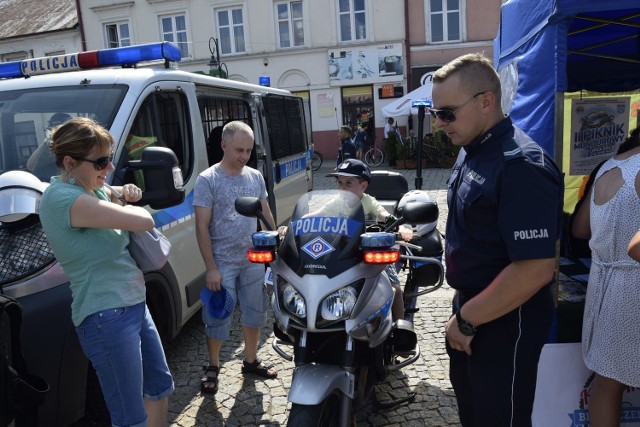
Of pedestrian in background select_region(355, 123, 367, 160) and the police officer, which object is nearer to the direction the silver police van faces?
the police officer

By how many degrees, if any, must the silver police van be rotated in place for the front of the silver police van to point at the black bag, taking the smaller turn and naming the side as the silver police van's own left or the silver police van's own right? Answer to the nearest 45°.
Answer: approximately 45° to the silver police van's own left

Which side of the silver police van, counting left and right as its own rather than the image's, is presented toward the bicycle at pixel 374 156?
back

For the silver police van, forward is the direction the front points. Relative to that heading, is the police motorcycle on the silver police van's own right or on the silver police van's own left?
on the silver police van's own left

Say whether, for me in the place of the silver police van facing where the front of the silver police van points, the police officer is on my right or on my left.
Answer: on my left

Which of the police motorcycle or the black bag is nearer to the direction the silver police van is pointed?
the black bag

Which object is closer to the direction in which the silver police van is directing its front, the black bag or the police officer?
the black bag

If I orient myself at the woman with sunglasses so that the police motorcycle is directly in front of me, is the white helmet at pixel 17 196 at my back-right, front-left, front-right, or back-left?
back-left

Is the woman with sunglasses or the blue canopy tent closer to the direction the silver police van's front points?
the woman with sunglasses

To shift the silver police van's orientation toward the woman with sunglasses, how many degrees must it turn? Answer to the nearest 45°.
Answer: approximately 45° to its left

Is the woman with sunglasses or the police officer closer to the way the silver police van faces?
the woman with sunglasses

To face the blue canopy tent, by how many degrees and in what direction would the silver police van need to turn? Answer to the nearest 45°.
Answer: approximately 90° to its left

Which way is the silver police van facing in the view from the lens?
facing the viewer and to the left of the viewer
